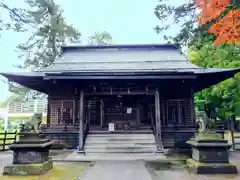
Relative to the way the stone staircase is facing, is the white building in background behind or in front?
behind

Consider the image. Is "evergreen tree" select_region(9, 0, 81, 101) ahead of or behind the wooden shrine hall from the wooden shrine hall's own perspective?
behind

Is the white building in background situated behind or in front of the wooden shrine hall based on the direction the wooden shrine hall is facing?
behind

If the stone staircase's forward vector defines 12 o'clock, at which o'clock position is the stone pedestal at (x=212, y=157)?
The stone pedestal is roughly at 11 o'clock from the stone staircase.

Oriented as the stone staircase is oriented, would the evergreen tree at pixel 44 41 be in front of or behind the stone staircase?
behind

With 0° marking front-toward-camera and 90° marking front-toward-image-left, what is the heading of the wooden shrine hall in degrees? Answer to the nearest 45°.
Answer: approximately 0°

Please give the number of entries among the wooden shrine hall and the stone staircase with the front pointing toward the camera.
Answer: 2
